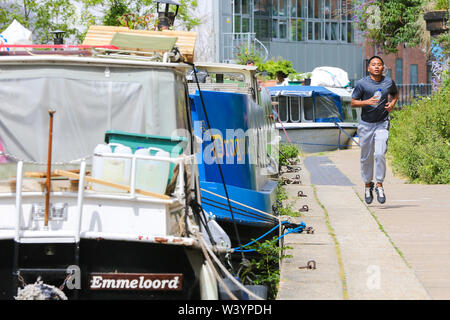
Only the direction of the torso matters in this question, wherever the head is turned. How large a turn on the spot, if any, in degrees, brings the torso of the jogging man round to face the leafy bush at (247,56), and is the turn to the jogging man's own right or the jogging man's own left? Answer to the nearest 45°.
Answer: approximately 180°

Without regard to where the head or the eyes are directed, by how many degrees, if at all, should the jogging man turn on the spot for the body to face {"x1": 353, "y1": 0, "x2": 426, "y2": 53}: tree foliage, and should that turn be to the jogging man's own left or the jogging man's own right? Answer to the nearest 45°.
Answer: approximately 180°

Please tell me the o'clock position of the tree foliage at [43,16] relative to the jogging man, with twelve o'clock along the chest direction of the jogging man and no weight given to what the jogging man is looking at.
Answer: The tree foliage is roughly at 5 o'clock from the jogging man.

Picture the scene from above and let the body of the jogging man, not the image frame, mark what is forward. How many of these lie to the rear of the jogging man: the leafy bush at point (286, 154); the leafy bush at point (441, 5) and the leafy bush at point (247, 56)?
3

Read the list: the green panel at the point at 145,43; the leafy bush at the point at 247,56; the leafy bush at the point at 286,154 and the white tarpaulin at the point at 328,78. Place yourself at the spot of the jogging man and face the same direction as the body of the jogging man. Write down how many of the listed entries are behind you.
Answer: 3

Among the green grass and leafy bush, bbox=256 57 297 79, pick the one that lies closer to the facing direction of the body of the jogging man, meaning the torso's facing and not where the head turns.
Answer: the green grass

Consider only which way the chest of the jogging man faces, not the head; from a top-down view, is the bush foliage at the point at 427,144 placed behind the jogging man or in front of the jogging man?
behind

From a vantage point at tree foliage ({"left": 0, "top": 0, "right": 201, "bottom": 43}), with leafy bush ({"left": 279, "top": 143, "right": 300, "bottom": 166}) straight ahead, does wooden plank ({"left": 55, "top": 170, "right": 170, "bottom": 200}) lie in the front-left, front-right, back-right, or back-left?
front-right

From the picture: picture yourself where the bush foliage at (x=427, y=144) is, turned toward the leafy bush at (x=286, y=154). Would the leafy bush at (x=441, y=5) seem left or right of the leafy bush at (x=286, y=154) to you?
right

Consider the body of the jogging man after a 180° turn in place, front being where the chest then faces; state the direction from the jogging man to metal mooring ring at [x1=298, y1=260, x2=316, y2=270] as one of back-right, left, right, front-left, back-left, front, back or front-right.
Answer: back

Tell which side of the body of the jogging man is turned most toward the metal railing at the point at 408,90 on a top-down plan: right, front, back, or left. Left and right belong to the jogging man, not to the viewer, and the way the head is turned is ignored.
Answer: back

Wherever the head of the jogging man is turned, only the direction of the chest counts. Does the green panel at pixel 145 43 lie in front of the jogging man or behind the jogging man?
in front

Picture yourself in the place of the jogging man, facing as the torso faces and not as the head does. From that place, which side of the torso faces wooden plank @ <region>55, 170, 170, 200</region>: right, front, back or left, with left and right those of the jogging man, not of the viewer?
front

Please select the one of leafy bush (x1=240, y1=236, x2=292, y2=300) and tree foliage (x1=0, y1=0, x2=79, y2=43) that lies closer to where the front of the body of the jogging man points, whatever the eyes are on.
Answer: the leafy bush

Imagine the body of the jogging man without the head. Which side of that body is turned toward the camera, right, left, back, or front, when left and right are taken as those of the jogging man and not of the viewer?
front
